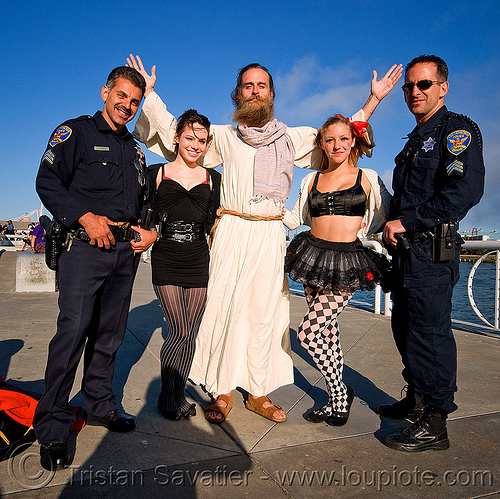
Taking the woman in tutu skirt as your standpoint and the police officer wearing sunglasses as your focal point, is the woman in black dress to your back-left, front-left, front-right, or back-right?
back-right

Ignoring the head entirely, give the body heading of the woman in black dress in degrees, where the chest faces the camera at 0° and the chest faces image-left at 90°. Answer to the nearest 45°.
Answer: approximately 0°

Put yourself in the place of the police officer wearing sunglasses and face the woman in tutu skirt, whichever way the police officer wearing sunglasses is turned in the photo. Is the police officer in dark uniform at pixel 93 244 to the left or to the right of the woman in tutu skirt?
left

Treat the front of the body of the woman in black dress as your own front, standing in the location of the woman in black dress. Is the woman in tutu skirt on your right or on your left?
on your left

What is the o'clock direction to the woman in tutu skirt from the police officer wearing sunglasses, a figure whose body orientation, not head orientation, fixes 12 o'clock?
The woman in tutu skirt is roughly at 2 o'clock from the police officer wearing sunglasses.

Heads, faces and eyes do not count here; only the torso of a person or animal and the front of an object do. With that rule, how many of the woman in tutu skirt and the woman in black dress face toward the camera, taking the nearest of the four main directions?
2

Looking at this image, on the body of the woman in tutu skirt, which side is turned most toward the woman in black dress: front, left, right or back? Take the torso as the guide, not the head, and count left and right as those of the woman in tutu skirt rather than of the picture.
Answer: right

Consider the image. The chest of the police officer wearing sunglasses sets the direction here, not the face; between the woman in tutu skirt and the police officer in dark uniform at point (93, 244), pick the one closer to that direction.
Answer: the police officer in dark uniform

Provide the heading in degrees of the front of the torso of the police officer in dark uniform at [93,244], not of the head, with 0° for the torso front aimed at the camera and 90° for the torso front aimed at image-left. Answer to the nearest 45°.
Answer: approximately 315°

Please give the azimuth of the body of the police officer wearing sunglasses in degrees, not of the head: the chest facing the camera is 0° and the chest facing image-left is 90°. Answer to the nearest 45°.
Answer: approximately 45°
